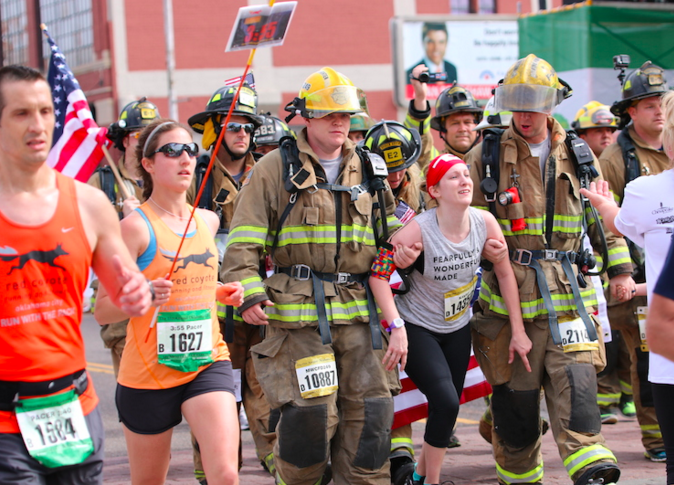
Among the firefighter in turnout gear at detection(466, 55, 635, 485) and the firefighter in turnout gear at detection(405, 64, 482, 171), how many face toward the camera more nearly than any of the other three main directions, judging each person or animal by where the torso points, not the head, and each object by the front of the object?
2

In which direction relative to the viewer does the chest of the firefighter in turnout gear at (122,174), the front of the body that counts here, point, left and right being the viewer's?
facing the viewer and to the right of the viewer

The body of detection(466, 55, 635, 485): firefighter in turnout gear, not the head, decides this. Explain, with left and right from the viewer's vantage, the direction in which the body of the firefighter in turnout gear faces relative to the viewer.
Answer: facing the viewer

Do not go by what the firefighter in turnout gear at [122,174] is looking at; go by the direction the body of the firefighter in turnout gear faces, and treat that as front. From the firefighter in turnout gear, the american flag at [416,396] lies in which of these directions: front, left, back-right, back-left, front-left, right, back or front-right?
front

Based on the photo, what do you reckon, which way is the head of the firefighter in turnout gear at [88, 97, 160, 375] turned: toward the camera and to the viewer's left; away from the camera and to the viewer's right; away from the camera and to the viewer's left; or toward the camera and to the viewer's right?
toward the camera and to the viewer's right

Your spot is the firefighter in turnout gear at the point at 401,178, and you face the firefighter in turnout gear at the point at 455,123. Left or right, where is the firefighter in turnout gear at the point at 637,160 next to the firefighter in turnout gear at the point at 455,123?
right

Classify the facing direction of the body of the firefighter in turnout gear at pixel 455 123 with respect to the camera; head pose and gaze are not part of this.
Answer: toward the camera

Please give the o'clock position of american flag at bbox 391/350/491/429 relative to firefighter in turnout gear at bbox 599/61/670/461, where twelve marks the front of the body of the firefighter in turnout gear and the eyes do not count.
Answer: The american flag is roughly at 3 o'clock from the firefighter in turnout gear.

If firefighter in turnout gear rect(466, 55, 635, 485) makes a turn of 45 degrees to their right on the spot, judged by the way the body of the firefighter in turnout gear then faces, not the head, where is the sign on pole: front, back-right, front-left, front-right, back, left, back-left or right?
front

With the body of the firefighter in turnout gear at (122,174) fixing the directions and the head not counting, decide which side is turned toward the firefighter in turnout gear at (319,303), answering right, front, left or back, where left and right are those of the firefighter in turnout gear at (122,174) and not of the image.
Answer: front

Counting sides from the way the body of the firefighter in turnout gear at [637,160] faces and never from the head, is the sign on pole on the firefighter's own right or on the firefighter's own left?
on the firefighter's own right
